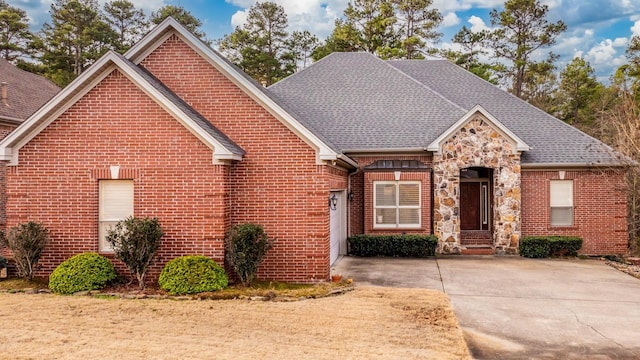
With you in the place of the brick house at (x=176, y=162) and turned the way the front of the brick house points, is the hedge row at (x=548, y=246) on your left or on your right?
on your left

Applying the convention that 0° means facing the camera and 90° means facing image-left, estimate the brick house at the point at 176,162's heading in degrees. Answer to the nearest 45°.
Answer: approximately 0°

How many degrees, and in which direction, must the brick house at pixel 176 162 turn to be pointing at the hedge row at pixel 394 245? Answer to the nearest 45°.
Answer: approximately 135° to its left
